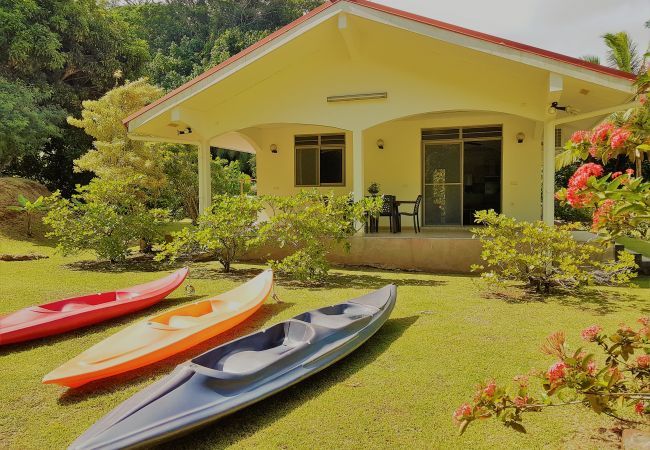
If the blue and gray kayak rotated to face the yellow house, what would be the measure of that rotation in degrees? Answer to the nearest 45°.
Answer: approximately 180°

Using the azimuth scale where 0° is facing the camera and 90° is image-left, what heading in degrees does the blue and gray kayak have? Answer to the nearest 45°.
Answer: approximately 45°

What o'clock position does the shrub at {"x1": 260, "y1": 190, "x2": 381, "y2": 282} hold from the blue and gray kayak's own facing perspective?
The shrub is roughly at 5 o'clock from the blue and gray kayak.

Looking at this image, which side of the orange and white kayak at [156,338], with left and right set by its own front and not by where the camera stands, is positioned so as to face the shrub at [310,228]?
back

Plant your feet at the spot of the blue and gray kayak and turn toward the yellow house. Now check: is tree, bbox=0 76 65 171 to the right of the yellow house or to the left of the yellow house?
left

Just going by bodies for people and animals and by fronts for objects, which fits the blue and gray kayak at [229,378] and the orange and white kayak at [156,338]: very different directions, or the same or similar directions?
same or similar directions

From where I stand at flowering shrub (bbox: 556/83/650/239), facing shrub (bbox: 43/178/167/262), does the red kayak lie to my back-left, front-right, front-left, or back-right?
front-left

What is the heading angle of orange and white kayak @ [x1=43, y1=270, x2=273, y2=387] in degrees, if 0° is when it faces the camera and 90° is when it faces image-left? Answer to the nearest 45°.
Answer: approximately 45°
